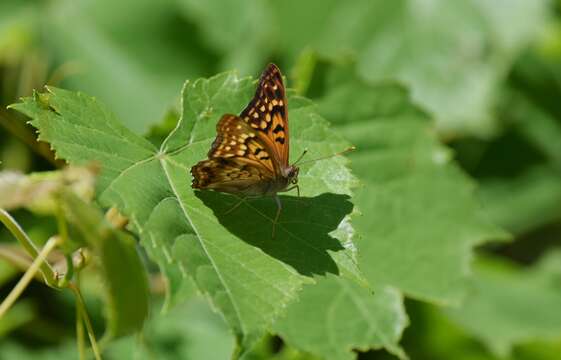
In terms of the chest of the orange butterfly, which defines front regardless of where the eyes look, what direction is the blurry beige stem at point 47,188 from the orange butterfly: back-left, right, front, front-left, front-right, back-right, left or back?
back-right

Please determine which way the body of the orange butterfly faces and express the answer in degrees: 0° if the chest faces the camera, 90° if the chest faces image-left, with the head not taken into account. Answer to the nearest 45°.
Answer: approximately 270°

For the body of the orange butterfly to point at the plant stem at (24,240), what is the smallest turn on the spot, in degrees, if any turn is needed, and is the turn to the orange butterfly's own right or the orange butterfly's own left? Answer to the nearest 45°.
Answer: approximately 135° to the orange butterfly's own right

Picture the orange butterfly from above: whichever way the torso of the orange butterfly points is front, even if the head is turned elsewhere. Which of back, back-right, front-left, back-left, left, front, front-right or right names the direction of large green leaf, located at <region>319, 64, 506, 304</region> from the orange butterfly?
front-left

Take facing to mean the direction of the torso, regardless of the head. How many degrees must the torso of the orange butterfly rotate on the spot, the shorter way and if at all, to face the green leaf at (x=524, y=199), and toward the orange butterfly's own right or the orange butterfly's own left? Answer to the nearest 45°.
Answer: approximately 45° to the orange butterfly's own left

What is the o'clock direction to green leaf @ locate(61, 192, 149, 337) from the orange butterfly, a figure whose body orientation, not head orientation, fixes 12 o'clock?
The green leaf is roughly at 4 o'clock from the orange butterfly.
